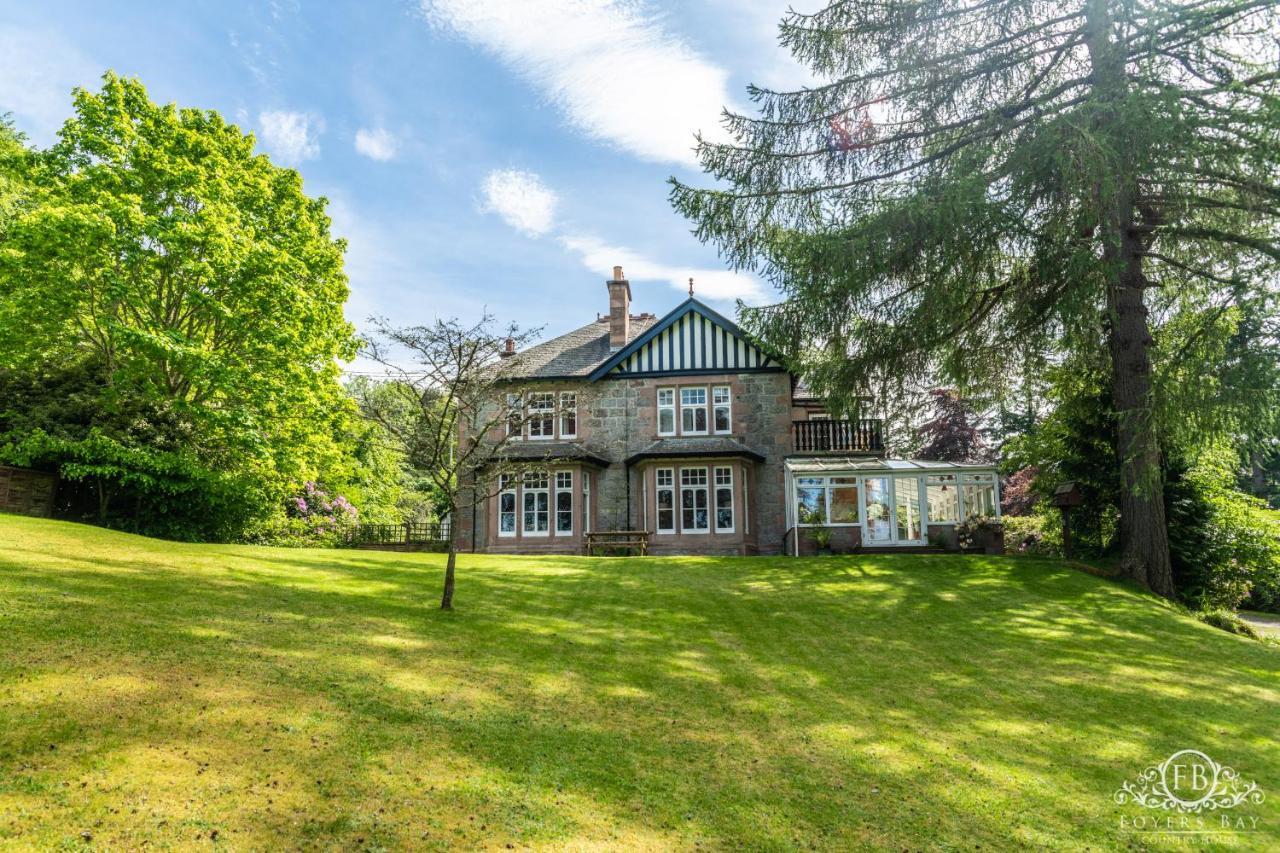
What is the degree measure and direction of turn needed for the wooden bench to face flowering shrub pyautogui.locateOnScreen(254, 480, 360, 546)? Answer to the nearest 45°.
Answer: approximately 90° to its right

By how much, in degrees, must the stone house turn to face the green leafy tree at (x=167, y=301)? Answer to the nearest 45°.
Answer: approximately 45° to its right

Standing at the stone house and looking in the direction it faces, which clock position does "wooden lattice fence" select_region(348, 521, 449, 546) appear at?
The wooden lattice fence is roughly at 3 o'clock from the stone house.

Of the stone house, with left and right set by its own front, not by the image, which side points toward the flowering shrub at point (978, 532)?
left

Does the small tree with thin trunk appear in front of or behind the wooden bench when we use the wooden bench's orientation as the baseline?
in front

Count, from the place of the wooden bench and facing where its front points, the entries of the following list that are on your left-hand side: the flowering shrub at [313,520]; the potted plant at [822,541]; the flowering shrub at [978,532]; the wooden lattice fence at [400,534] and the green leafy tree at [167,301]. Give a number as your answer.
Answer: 2

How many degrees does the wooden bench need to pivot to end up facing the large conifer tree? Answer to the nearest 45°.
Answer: approximately 45° to its left

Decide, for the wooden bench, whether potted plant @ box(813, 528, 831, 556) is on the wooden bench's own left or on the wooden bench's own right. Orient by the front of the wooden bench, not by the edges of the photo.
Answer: on the wooden bench's own left

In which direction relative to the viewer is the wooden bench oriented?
toward the camera
